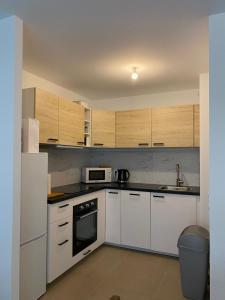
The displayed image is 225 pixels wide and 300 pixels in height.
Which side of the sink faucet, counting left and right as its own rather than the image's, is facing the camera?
front

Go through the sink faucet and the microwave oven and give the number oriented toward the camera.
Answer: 2

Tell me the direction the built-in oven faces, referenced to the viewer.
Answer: facing the viewer and to the right of the viewer

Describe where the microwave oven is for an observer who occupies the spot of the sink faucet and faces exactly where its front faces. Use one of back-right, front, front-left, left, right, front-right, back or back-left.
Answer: right

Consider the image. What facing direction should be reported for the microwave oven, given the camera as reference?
facing the viewer

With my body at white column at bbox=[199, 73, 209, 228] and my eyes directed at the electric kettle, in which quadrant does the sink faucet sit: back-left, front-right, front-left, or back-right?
front-right

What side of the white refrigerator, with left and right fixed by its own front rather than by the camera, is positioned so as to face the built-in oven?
left

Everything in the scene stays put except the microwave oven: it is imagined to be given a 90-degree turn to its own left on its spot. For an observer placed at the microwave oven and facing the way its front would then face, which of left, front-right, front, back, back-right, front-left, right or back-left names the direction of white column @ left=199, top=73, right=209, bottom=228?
front-right

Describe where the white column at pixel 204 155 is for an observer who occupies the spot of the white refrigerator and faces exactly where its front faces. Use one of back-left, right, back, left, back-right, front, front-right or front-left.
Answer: front-left

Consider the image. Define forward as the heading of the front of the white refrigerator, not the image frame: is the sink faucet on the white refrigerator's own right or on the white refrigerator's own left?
on the white refrigerator's own left

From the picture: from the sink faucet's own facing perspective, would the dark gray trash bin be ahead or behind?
ahead
